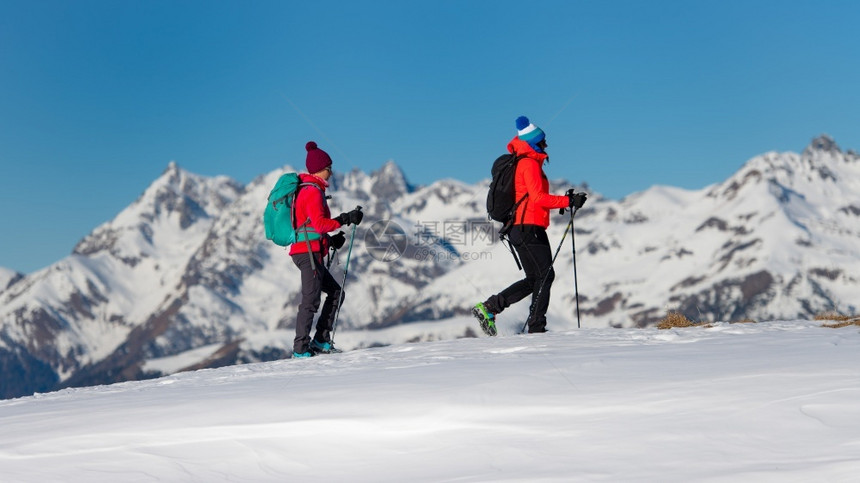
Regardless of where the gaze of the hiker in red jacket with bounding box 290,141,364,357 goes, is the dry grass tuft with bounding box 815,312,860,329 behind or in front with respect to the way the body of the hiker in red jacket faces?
in front

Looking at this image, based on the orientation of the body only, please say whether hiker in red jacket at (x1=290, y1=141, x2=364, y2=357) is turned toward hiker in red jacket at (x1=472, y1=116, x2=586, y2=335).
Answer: yes

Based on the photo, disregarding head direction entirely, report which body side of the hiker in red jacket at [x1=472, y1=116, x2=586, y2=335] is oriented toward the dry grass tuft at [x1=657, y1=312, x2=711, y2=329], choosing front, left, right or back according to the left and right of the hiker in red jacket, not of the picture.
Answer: front

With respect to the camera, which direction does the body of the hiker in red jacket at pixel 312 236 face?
to the viewer's right

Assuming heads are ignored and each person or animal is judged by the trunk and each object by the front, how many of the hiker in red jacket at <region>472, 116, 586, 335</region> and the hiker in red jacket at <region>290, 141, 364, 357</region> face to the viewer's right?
2

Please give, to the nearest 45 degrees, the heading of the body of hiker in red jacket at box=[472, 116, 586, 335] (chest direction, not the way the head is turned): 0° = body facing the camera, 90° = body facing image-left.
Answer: approximately 270°

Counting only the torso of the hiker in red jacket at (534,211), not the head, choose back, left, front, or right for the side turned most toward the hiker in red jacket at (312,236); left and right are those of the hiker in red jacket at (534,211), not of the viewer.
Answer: back

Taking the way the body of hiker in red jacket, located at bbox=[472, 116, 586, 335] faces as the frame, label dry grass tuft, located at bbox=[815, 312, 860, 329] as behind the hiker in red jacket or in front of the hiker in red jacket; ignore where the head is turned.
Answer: in front
